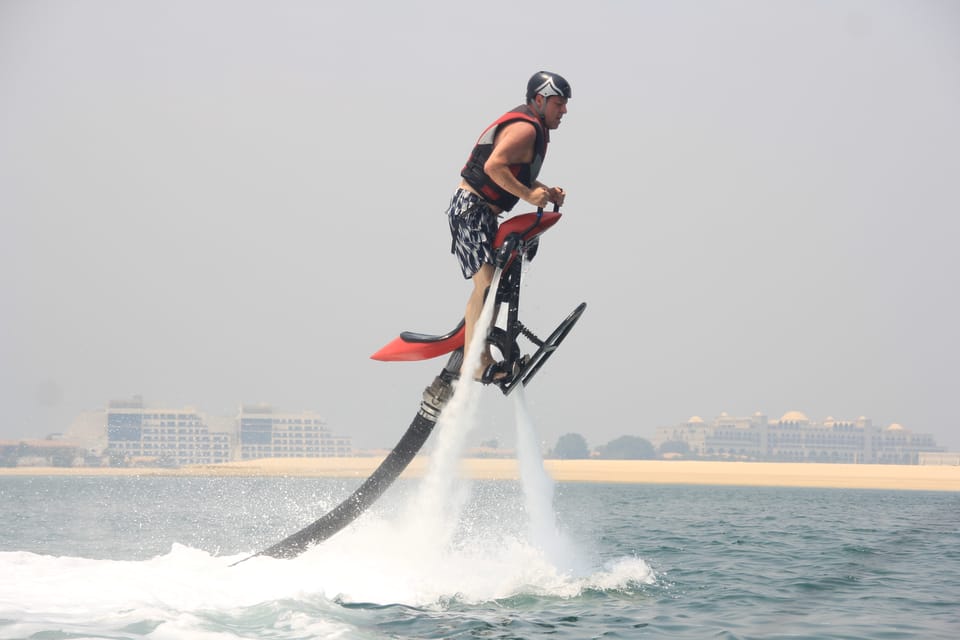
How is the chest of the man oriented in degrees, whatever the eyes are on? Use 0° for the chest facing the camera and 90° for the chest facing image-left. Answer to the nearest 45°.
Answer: approximately 270°

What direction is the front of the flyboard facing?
to the viewer's right
